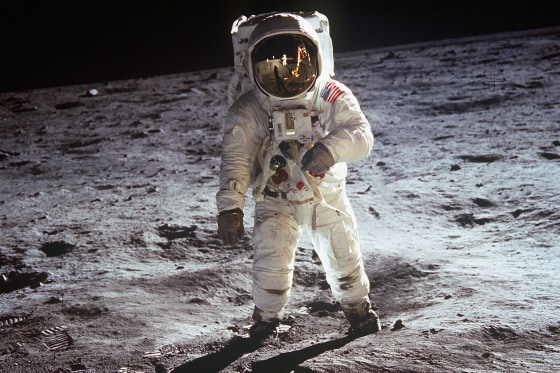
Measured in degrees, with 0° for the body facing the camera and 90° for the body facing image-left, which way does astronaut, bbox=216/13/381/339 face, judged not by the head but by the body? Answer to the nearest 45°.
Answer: approximately 0°
